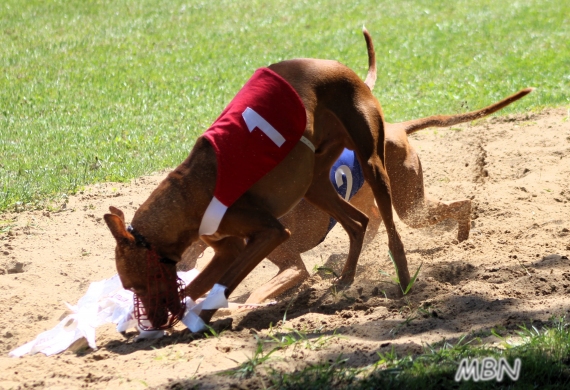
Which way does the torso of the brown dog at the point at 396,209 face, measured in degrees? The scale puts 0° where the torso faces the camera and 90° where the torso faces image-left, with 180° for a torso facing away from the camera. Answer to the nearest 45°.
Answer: approximately 90°

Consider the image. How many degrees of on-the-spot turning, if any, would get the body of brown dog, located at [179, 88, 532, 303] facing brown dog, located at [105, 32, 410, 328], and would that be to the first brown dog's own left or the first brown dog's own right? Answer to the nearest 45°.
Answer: approximately 45° to the first brown dog's own left
